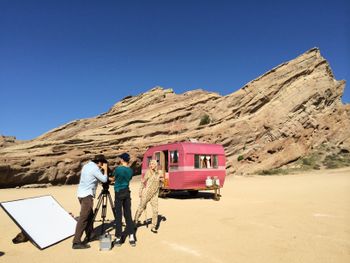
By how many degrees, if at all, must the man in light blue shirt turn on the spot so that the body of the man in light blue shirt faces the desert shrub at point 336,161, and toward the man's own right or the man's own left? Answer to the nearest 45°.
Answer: approximately 45° to the man's own left

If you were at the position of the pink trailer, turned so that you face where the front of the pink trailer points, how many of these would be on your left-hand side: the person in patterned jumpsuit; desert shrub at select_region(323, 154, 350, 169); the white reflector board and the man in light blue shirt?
1

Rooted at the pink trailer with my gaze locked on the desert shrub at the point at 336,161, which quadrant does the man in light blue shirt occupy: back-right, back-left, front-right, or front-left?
back-right

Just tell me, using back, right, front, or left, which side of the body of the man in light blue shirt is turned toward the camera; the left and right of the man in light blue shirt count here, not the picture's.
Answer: right

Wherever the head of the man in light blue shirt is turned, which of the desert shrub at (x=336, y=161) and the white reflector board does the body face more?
the desert shrub

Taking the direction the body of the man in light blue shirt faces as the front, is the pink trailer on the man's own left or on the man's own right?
on the man's own left

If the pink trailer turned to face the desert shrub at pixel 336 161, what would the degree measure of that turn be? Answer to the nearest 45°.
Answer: approximately 90° to its left

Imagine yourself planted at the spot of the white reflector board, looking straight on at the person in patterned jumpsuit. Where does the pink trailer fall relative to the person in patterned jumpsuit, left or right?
left

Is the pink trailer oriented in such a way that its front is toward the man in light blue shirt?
no

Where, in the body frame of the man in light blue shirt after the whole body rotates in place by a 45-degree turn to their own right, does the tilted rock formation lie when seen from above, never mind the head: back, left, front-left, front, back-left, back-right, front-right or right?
left

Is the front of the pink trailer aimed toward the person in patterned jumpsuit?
no

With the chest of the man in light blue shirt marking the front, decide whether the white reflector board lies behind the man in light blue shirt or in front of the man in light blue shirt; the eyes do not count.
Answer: behind
